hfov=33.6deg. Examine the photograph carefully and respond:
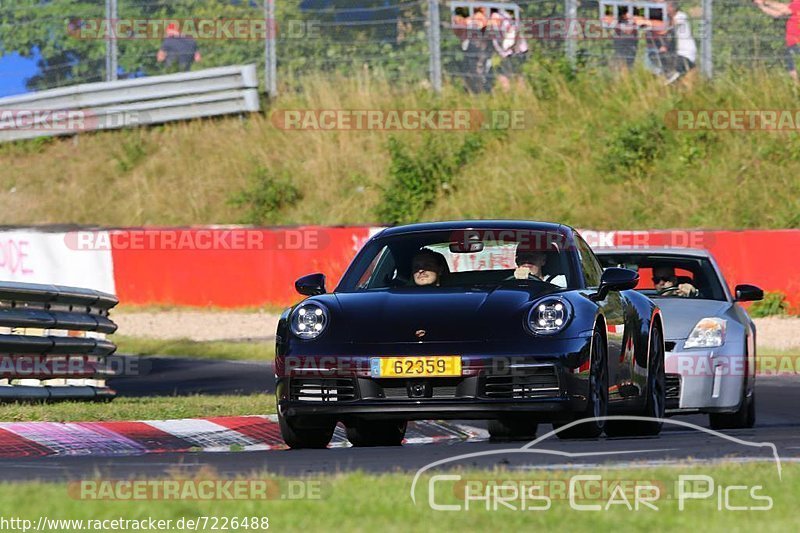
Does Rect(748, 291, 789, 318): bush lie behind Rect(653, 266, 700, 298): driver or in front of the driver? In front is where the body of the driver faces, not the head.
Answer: behind

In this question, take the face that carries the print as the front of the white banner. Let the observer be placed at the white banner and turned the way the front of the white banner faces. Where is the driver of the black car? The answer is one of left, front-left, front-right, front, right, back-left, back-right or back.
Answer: front

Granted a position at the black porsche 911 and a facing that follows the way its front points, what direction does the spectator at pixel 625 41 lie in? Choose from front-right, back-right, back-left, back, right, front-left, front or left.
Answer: back

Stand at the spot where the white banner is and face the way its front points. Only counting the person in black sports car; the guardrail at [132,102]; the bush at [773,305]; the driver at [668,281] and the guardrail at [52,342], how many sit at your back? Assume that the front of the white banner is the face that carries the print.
1

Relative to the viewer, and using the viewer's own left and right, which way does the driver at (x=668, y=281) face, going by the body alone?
facing the viewer and to the left of the viewer

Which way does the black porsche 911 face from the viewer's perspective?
toward the camera

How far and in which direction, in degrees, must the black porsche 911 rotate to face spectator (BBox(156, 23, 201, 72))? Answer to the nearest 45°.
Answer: approximately 180°

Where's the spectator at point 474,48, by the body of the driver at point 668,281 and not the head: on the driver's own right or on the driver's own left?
on the driver's own right

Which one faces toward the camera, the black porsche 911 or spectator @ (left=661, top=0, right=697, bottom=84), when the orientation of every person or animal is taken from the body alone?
the black porsche 911

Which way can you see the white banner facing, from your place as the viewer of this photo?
facing the viewer

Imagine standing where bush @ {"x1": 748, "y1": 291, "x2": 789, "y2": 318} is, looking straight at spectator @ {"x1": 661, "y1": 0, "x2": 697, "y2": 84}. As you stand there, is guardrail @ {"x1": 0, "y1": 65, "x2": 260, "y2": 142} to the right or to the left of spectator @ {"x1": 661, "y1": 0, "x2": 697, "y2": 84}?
left

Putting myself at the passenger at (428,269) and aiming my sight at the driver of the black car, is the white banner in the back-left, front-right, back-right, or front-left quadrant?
back-left
